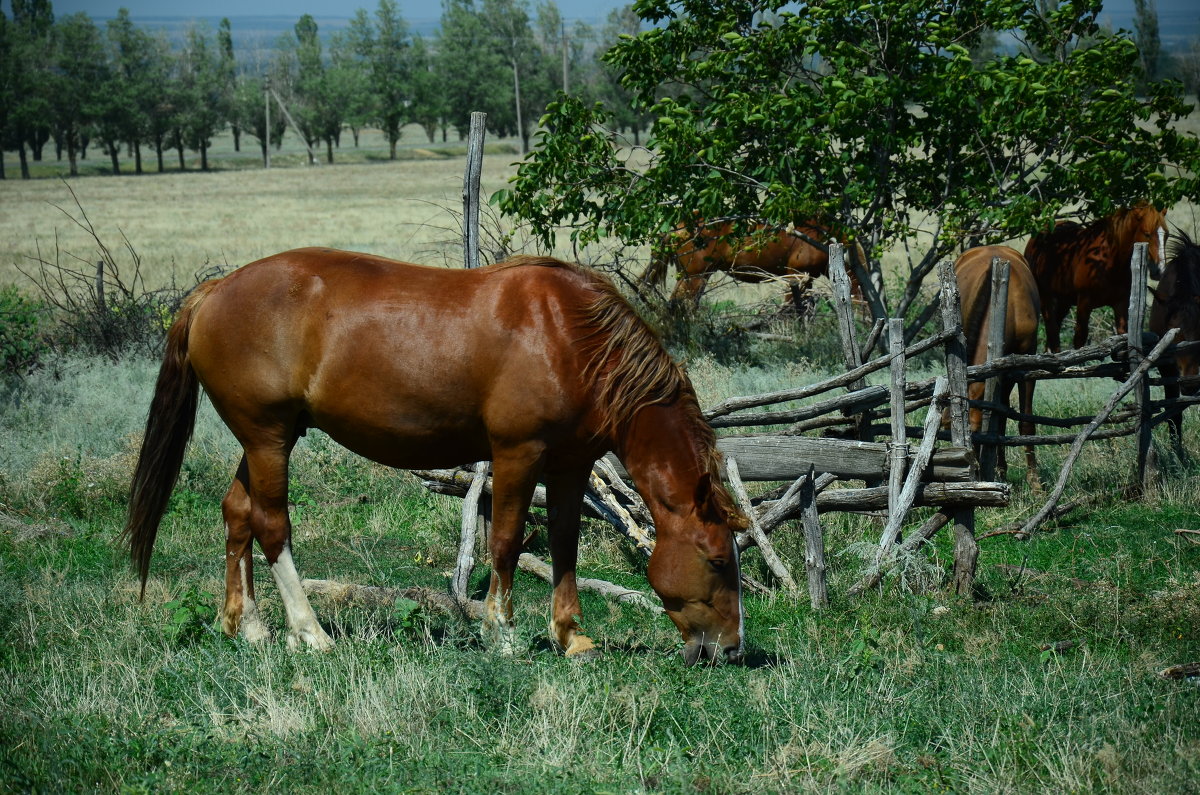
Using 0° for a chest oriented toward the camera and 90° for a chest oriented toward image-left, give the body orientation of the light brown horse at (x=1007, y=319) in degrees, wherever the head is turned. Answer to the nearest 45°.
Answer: approximately 180°

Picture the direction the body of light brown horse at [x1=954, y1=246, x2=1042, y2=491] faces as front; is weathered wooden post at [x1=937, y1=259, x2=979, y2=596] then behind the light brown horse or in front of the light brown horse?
behind

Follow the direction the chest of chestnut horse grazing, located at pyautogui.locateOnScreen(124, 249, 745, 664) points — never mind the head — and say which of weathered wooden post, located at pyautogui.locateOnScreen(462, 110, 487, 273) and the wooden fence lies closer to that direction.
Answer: the wooden fence

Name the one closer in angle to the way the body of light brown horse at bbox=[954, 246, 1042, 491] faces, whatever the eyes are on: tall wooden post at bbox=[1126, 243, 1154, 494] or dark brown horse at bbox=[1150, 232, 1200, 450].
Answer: the dark brown horse

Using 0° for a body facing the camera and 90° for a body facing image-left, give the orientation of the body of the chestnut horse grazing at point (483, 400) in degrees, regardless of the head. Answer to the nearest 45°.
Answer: approximately 270°

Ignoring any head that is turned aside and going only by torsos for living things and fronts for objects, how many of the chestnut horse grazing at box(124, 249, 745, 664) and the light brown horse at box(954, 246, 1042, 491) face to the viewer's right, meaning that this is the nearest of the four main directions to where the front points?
1
